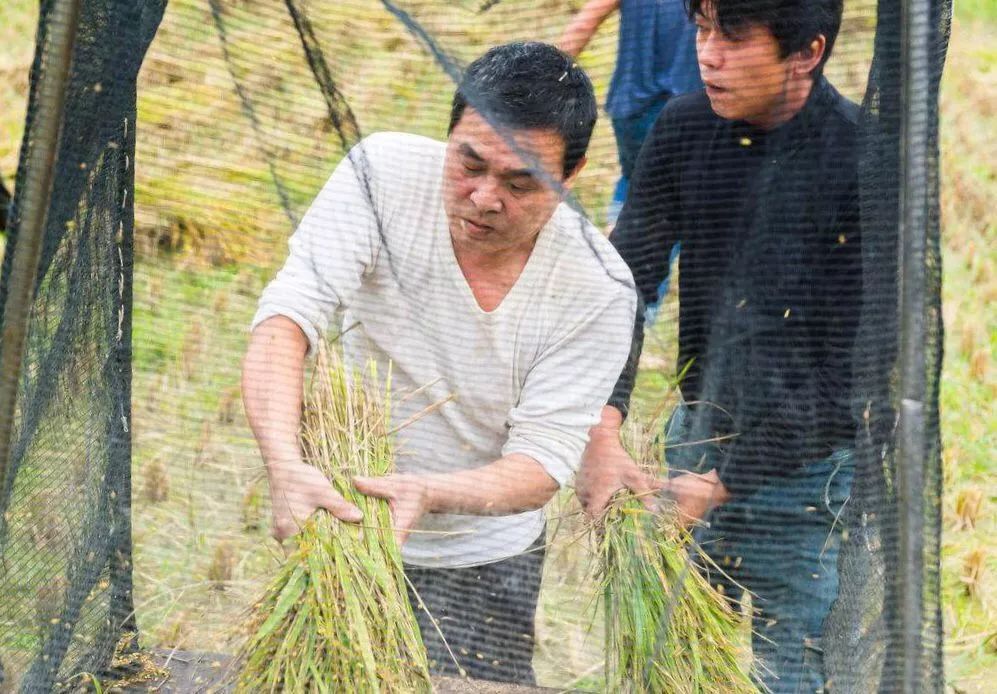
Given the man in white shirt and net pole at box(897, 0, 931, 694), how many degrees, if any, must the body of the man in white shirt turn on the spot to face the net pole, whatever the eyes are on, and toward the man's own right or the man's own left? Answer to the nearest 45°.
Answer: approximately 90° to the man's own left

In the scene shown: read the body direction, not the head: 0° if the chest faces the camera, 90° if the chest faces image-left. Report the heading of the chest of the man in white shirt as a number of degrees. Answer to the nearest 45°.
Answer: approximately 45°

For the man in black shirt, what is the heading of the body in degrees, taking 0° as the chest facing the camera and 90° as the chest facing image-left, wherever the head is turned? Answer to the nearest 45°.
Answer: approximately 45°
